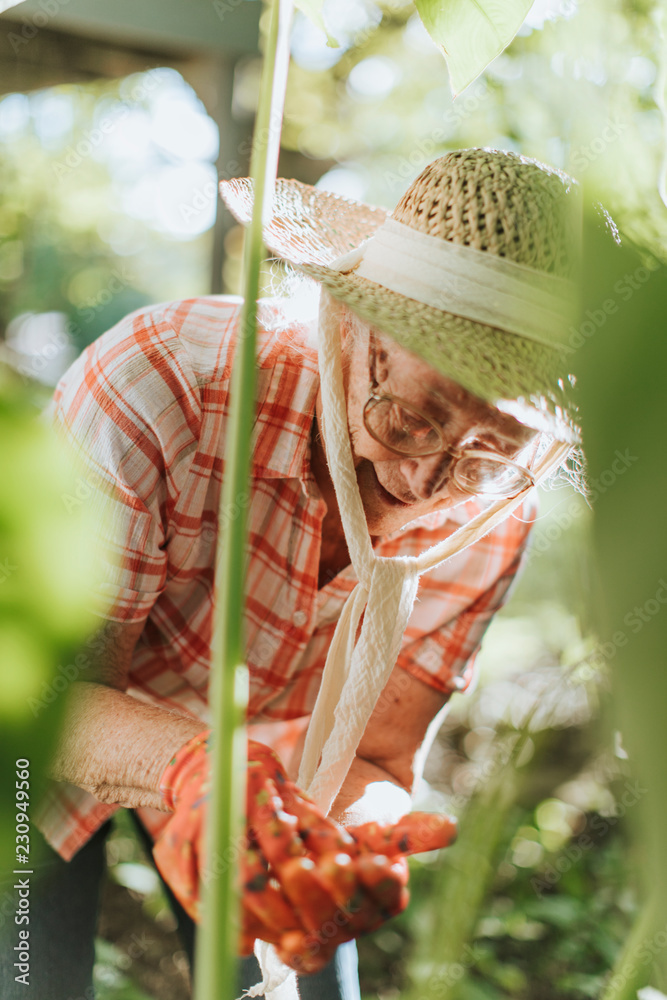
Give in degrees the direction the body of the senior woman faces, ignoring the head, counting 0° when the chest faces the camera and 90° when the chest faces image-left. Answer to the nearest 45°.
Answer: approximately 315°
